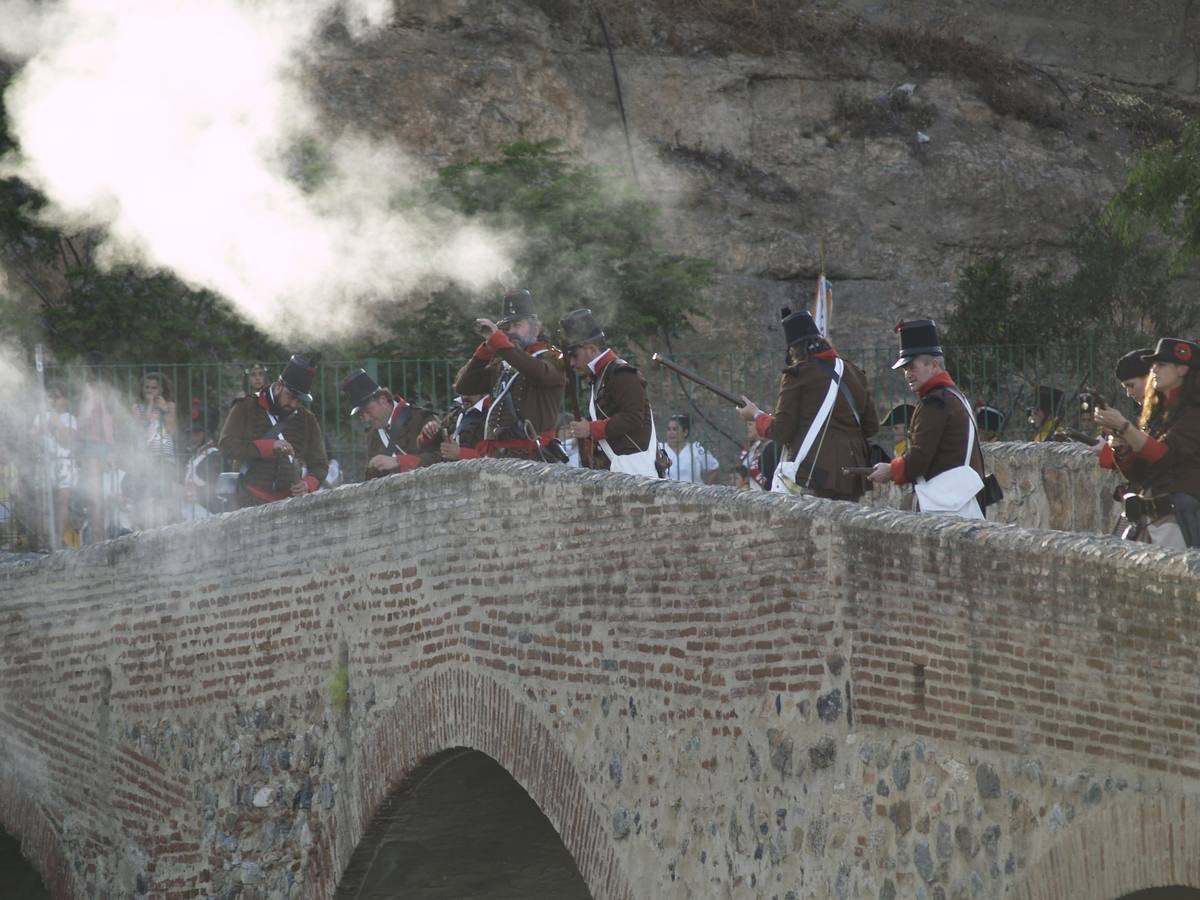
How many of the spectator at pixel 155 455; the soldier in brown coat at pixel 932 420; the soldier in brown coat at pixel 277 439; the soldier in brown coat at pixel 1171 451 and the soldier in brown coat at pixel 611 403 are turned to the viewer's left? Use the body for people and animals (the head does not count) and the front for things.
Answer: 3

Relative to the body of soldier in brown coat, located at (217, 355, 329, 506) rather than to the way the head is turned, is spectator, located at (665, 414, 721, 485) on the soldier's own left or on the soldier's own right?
on the soldier's own left

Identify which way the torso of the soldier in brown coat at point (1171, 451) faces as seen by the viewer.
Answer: to the viewer's left

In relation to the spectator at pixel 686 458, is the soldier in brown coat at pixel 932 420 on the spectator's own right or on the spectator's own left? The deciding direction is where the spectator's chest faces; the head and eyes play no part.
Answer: on the spectator's own left

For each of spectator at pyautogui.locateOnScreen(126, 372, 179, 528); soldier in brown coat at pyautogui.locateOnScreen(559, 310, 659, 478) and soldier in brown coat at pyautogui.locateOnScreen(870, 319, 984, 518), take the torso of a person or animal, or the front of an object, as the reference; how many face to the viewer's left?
2

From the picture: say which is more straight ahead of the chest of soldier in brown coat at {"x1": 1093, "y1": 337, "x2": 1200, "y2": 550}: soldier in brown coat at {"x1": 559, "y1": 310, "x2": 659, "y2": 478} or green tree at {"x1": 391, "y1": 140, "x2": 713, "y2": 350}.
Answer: the soldier in brown coat

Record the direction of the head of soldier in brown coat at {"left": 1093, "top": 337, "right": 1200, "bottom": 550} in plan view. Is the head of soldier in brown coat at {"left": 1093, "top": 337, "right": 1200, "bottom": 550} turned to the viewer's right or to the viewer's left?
to the viewer's left

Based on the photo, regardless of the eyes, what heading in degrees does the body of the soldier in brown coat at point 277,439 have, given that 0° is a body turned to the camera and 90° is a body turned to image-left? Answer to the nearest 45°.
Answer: approximately 0°

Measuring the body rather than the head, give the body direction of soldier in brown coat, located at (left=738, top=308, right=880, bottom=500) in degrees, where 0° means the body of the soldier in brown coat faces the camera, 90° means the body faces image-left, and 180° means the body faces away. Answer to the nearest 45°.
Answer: approximately 135°

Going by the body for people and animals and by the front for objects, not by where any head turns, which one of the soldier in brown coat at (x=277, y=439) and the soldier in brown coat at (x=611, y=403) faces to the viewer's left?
the soldier in brown coat at (x=611, y=403)

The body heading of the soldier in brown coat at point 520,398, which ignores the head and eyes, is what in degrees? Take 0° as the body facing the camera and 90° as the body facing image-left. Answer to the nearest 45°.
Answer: approximately 45°
